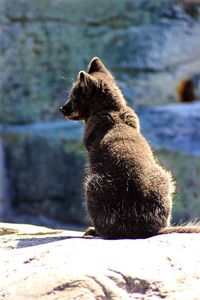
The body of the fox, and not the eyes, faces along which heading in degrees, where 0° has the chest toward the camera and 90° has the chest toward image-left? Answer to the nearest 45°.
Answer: approximately 135°
